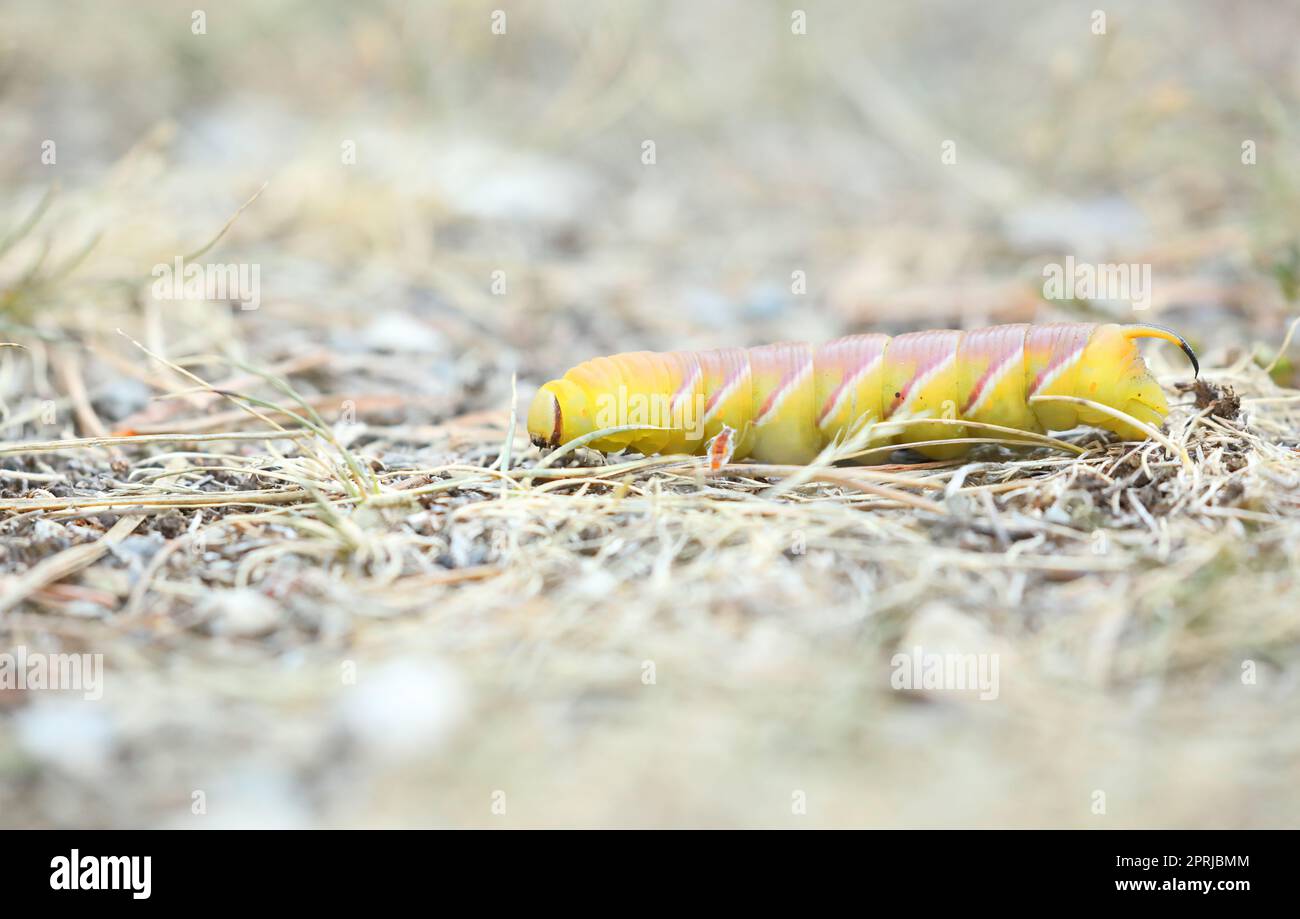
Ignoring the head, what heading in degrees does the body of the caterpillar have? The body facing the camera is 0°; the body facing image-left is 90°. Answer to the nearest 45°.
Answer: approximately 90°
